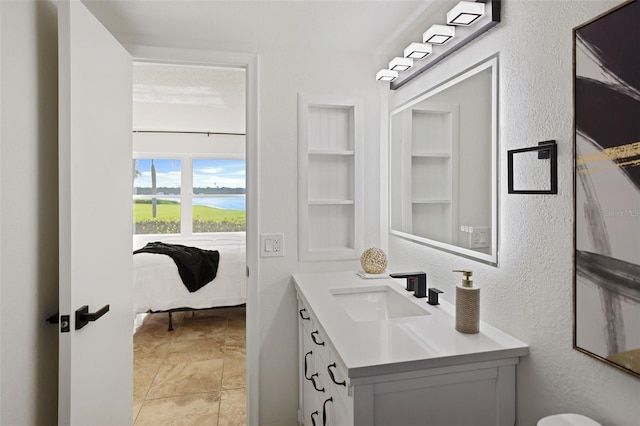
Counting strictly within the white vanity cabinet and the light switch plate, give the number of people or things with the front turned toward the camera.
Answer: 1

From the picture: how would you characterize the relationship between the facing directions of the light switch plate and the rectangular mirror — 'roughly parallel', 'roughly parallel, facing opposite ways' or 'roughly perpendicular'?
roughly perpendicular

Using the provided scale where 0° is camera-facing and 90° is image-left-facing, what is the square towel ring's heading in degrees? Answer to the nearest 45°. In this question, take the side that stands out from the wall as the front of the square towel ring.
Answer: approximately 45°

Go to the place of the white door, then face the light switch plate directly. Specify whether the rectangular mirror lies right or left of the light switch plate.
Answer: right

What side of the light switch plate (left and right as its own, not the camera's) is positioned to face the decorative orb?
left

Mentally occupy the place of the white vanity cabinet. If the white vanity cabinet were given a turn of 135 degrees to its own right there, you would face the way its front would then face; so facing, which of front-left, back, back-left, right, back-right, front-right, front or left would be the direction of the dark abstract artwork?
right

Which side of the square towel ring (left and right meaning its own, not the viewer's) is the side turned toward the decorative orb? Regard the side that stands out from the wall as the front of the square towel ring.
right

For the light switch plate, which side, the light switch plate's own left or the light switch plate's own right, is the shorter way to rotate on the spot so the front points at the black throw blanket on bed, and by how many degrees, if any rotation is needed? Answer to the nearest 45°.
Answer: approximately 135° to the light switch plate's own right

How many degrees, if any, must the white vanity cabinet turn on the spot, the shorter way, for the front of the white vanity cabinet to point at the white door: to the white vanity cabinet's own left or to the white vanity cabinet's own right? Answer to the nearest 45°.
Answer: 0° — it already faces it

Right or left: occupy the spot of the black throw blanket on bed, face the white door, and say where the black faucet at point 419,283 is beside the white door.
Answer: left

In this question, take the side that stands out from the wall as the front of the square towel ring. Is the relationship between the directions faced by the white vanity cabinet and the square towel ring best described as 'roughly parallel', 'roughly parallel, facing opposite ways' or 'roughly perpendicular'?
roughly parallel

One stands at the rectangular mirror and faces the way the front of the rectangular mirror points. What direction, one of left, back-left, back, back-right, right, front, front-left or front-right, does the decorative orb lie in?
right

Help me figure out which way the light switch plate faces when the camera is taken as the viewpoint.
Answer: facing the viewer

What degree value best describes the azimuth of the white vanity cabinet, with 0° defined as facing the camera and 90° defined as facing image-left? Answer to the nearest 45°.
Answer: approximately 90°

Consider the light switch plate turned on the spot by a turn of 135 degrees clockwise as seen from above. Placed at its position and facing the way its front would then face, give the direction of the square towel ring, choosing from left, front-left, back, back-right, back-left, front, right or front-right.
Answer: back
